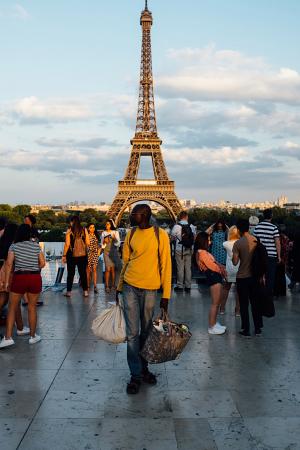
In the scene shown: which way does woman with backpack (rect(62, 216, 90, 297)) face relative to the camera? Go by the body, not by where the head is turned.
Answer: away from the camera

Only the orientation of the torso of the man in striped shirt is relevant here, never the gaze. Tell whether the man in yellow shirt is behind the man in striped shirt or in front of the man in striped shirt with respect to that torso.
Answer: behind

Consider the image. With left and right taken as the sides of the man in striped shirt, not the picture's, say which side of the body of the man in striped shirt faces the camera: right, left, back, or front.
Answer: back

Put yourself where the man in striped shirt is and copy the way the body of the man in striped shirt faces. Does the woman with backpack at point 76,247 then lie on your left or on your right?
on your left

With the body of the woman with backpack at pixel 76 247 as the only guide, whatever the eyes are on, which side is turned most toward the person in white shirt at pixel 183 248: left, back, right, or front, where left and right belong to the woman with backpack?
right

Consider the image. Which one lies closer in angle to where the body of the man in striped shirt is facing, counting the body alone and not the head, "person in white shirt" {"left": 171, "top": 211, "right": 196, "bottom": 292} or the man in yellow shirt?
the person in white shirt

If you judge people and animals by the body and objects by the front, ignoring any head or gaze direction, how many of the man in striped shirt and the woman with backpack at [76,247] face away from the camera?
2

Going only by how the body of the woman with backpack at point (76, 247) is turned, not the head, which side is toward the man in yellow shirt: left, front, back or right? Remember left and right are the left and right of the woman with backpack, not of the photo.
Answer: back
